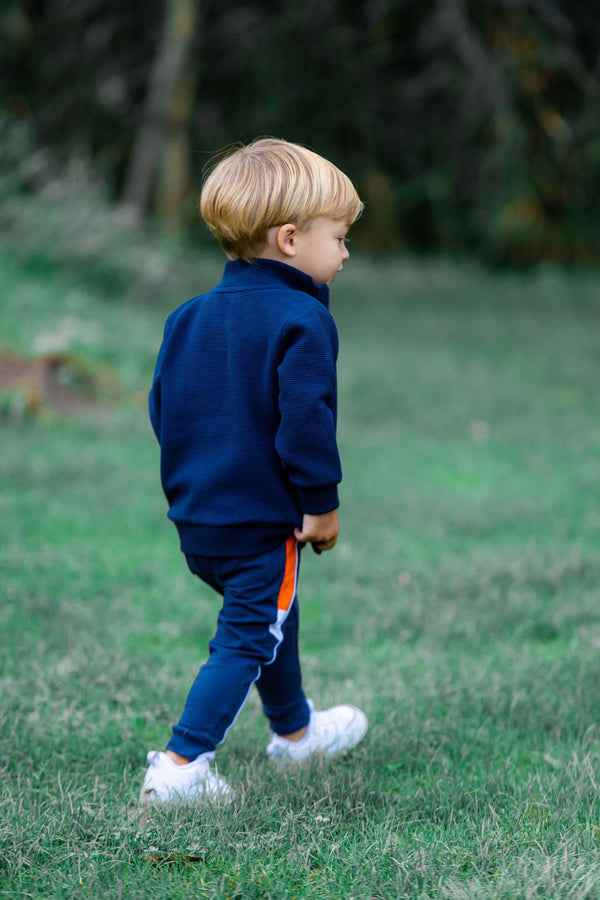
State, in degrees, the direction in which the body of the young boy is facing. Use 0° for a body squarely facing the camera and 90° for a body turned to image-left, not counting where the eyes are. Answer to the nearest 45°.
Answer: approximately 225°

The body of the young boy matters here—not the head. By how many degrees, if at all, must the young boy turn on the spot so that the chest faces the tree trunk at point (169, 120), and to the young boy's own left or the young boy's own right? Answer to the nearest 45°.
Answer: approximately 45° to the young boy's own left
